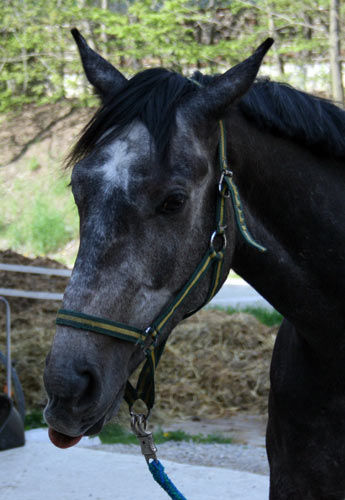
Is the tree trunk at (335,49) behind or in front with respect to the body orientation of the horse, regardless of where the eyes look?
behind

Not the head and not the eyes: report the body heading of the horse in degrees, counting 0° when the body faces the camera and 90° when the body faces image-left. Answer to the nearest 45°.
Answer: approximately 45°
